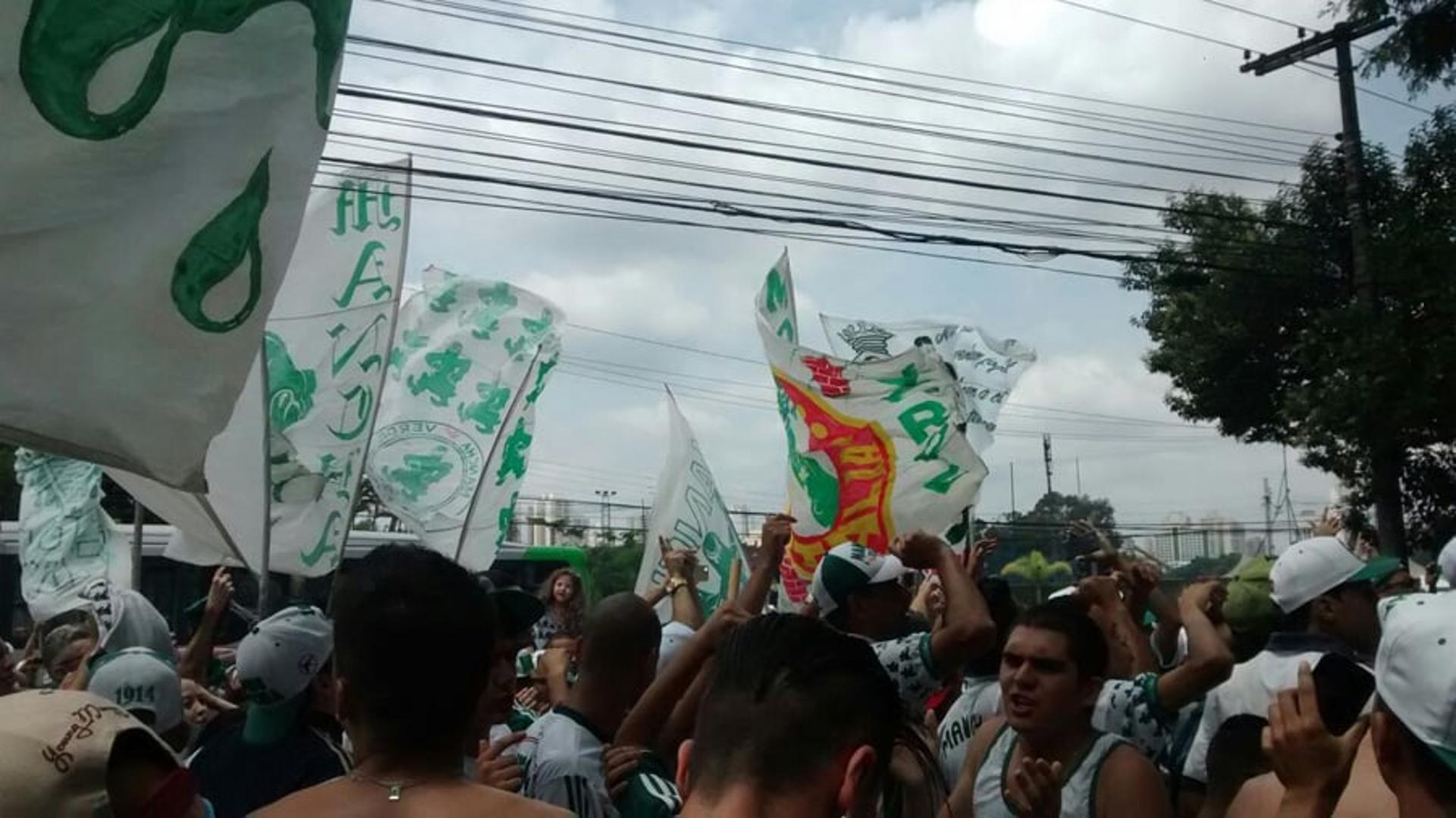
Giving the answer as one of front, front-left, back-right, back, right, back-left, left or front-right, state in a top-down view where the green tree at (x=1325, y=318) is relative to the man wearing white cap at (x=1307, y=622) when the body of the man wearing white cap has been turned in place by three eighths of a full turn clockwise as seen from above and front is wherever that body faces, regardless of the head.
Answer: back-right

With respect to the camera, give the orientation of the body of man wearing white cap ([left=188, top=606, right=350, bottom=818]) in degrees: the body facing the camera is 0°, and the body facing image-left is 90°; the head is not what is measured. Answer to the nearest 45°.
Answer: approximately 225°

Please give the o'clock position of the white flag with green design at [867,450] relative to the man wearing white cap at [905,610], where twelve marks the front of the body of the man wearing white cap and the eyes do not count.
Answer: The white flag with green design is roughly at 9 o'clock from the man wearing white cap.

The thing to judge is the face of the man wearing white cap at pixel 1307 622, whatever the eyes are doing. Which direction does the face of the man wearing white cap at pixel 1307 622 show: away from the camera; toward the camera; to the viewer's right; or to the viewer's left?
to the viewer's right

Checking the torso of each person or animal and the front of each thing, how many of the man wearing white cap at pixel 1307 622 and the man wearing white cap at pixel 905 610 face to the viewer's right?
2

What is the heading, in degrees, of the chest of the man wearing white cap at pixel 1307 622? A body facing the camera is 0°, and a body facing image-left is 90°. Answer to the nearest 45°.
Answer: approximately 270°

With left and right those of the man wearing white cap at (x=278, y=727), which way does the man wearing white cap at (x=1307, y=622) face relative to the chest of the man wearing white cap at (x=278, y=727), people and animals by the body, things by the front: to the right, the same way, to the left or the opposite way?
to the right
